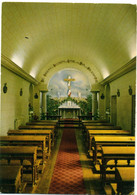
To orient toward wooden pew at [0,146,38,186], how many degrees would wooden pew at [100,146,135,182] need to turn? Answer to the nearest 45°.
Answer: approximately 90° to its left

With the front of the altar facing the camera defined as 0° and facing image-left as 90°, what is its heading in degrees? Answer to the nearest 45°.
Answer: approximately 0°

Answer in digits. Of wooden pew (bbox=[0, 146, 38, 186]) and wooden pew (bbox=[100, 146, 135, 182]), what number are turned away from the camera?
2

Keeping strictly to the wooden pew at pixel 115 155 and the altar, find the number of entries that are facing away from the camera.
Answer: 1

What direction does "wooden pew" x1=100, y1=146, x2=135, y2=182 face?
away from the camera

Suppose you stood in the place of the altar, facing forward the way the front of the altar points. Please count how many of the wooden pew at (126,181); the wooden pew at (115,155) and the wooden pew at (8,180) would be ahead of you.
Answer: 3

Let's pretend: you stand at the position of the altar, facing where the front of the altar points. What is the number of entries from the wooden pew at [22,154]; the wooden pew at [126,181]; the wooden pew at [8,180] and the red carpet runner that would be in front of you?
4

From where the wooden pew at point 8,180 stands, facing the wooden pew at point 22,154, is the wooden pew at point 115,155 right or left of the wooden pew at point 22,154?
right

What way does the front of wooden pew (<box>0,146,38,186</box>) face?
away from the camera

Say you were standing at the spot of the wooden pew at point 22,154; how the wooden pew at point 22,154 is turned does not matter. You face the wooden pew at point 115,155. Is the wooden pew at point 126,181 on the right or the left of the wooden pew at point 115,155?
right
